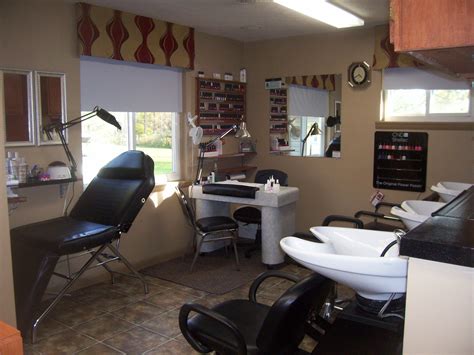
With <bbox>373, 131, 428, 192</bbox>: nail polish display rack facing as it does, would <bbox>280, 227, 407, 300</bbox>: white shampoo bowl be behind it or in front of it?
in front

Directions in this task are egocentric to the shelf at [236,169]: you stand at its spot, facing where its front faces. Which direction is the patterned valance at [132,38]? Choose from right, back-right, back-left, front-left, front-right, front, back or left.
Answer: right

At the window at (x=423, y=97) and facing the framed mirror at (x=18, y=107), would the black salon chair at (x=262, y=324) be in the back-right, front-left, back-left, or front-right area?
front-left

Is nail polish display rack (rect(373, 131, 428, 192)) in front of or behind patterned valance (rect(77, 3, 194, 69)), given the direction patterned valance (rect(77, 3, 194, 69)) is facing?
in front

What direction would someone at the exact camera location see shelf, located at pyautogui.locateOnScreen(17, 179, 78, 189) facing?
facing the viewer and to the right of the viewer

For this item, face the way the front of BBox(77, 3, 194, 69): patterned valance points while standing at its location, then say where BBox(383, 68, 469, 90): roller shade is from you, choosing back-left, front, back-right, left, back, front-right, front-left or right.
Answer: front-left

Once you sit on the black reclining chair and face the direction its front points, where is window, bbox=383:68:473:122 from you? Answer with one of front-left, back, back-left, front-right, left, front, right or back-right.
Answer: back-left

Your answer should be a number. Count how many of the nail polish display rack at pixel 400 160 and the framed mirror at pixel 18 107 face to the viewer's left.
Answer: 0

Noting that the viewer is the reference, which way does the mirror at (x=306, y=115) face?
facing the viewer and to the left of the viewer

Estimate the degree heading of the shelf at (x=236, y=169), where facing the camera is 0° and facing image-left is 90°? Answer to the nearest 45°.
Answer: approximately 315°

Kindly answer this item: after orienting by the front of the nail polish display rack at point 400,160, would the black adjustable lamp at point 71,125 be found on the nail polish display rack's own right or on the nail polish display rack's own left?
on the nail polish display rack's own right

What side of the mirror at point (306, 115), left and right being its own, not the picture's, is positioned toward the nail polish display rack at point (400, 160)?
left

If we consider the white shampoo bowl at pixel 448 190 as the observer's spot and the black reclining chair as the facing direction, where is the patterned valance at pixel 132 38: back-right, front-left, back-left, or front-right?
front-right

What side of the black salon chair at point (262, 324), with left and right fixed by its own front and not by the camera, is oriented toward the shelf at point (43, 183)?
front

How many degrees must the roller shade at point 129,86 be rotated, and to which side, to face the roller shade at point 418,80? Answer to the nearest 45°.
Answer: approximately 45° to its left
